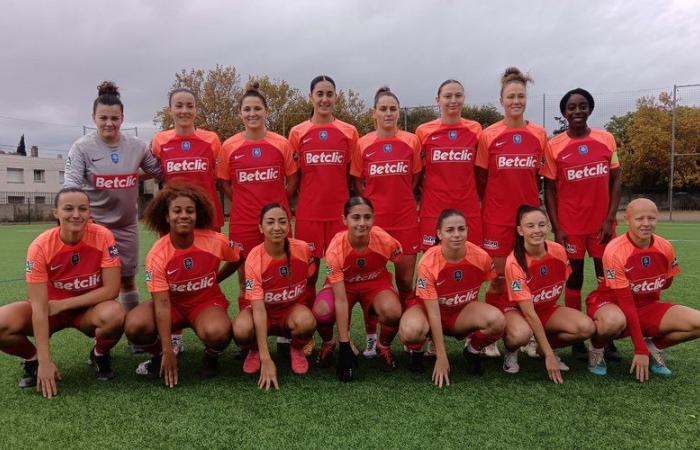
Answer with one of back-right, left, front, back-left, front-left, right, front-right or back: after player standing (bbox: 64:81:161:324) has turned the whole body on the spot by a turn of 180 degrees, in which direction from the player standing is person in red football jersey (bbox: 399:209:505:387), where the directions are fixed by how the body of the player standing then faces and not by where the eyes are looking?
back-right

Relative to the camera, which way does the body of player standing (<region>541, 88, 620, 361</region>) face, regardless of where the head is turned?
toward the camera

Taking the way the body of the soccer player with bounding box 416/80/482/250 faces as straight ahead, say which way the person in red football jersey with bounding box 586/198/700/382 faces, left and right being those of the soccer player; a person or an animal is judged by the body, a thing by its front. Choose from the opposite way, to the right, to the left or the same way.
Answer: the same way

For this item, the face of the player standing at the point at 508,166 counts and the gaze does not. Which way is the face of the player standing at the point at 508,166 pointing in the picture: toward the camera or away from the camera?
toward the camera

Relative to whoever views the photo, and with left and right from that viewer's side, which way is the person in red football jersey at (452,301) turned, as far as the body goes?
facing the viewer

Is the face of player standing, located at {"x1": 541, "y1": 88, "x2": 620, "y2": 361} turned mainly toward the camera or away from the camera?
toward the camera

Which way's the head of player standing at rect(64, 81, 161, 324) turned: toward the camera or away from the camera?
toward the camera

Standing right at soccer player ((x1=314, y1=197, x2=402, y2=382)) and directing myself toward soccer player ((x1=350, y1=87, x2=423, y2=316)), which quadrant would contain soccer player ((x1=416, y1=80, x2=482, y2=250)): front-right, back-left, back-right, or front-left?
front-right

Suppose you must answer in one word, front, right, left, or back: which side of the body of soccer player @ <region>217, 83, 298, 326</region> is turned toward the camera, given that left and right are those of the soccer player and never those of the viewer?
front

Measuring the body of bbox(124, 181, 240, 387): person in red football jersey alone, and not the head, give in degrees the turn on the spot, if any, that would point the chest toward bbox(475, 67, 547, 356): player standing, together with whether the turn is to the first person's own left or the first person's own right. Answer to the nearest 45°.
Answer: approximately 90° to the first person's own left

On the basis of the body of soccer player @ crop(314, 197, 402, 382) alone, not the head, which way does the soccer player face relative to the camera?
toward the camera

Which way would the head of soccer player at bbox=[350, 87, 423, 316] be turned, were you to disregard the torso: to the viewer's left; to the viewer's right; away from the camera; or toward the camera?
toward the camera

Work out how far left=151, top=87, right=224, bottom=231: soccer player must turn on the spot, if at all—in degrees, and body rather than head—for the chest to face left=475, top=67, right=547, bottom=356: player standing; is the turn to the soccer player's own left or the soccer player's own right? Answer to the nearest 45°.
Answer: approximately 90° to the soccer player's own left

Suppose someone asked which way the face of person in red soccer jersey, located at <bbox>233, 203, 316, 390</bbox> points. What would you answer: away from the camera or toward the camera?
toward the camera

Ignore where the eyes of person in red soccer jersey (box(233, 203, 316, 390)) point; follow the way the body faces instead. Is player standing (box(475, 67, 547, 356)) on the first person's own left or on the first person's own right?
on the first person's own left

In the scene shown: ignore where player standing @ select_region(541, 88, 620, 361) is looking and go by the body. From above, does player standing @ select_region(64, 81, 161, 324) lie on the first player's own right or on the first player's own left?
on the first player's own right

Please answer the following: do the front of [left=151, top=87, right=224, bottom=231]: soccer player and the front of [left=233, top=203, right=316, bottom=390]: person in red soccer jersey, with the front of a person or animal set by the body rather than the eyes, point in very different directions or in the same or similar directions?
same or similar directions
